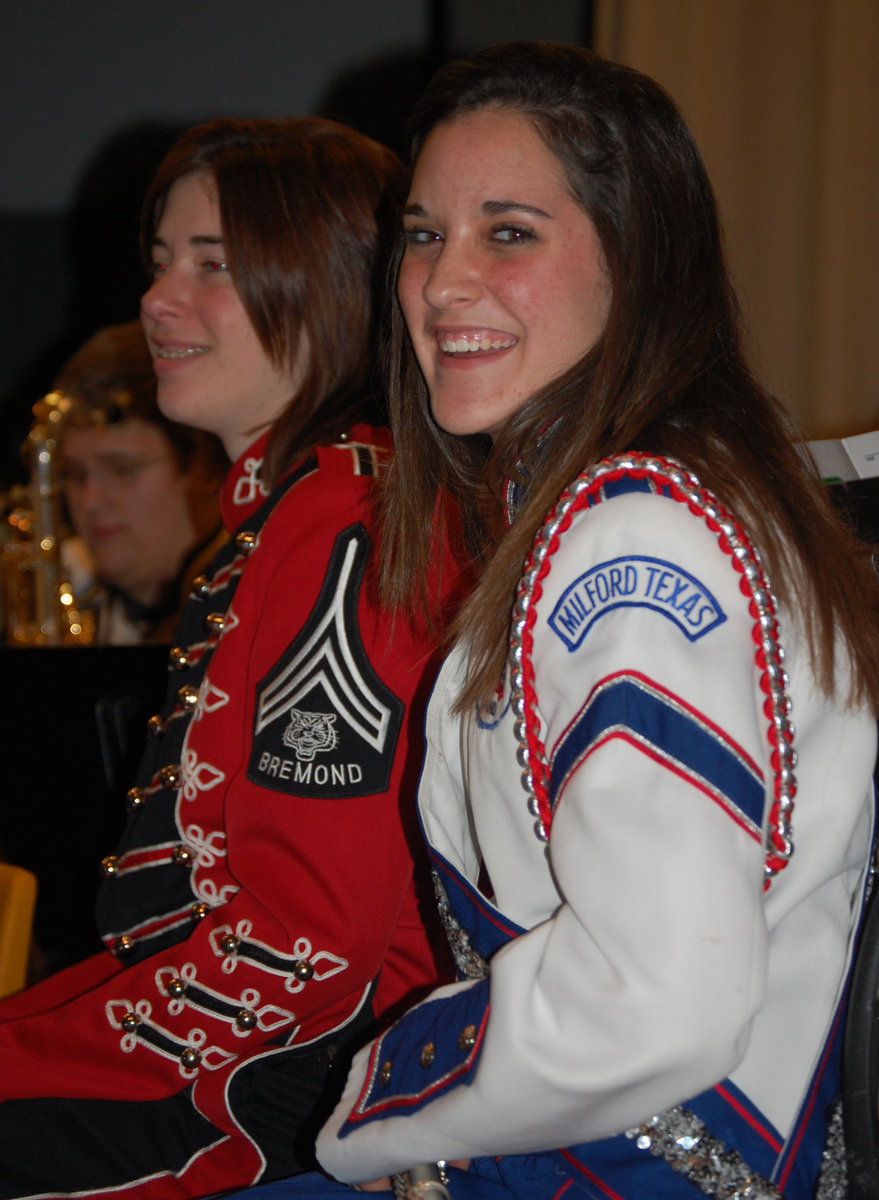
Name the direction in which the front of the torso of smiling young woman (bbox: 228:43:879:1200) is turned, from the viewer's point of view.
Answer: to the viewer's left

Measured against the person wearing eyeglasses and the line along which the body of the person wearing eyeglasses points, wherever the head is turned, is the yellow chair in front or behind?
in front

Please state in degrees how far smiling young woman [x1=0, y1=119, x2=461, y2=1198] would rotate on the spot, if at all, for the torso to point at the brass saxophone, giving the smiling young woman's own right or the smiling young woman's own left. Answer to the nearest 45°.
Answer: approximately 90° to the smiling young woman's own right

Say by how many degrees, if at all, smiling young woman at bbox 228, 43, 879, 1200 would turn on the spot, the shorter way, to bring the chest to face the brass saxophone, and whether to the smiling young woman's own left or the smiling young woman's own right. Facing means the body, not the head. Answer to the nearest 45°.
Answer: approximately 45° to the smiling young woman's own right

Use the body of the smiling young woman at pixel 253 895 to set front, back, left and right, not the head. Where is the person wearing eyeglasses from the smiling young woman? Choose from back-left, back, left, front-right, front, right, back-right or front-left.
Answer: right

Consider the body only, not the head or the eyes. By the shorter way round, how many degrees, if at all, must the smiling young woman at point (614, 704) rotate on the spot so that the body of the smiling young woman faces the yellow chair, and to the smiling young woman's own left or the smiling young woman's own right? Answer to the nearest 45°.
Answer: approximately 45° to the smiling young woman's own right

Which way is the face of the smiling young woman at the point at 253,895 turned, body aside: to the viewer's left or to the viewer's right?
to the viewer's left

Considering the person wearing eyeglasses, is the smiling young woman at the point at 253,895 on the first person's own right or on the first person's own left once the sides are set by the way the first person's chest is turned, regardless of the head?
on the first person's own left

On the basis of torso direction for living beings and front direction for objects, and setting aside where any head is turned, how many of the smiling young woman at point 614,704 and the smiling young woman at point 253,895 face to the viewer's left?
2

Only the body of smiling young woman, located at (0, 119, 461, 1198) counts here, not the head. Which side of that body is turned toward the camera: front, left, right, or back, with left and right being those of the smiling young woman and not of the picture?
left

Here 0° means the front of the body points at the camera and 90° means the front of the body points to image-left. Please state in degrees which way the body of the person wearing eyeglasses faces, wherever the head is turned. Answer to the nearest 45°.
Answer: approximately 45°
